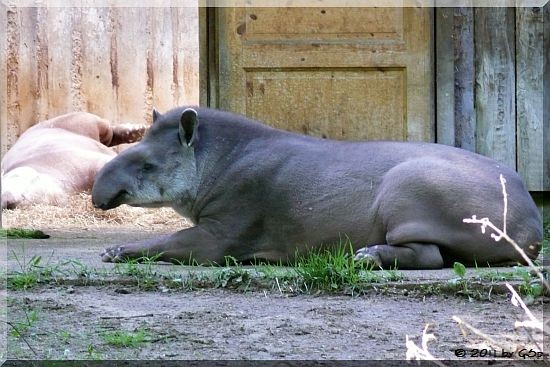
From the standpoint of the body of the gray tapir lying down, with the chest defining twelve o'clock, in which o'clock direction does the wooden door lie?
The wooden door is roughly at 3 o'clock from the gray tapir lying down.

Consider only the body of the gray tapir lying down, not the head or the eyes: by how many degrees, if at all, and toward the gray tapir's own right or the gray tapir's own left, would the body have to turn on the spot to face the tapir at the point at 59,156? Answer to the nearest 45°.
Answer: approximately 45° to the gray tapir's own right

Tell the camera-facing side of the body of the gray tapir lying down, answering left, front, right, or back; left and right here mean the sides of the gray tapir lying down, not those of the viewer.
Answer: left
